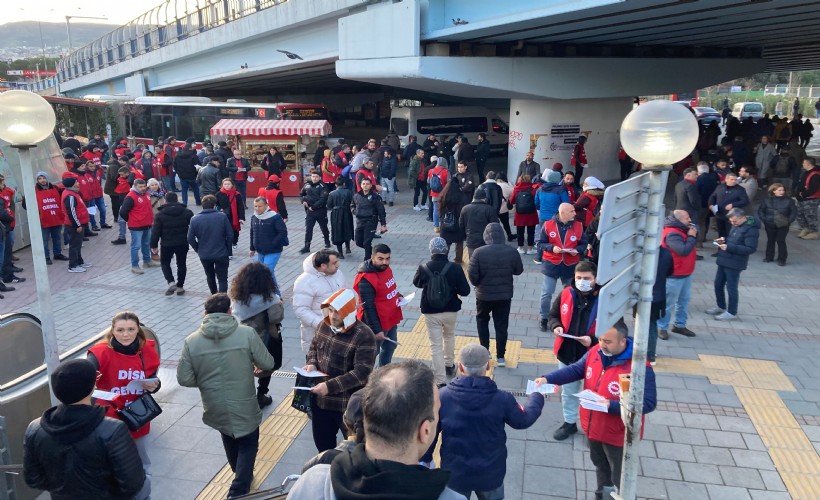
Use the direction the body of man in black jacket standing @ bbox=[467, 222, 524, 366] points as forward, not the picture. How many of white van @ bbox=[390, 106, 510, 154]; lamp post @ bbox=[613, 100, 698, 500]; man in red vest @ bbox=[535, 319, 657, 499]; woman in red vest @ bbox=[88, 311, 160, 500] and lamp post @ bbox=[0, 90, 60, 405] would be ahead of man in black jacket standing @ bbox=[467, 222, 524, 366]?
1

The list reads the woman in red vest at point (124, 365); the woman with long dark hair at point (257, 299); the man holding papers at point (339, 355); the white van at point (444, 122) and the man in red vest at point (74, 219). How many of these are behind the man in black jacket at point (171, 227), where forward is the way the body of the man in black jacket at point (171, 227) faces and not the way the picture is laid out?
3

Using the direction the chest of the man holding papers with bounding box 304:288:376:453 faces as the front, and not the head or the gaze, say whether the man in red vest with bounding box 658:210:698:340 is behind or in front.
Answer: behind

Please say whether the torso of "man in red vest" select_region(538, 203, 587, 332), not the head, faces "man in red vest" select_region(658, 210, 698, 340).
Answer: no

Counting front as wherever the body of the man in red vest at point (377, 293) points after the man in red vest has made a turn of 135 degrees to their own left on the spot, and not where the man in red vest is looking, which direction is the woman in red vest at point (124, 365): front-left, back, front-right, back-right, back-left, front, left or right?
back-left

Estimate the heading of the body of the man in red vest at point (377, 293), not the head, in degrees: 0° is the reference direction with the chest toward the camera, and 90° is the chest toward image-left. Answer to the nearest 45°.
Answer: approximately 315°

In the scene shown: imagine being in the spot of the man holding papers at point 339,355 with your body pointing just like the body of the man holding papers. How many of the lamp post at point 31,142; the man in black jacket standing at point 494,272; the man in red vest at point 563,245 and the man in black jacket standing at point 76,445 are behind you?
2

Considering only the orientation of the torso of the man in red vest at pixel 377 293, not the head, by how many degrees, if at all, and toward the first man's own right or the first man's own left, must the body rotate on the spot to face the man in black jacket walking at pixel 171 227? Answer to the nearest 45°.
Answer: approximately 180°

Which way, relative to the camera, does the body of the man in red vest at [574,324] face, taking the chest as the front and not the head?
toward the camera

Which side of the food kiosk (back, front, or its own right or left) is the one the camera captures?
front

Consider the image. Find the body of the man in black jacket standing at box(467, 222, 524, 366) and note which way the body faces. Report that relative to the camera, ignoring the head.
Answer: away from the camera

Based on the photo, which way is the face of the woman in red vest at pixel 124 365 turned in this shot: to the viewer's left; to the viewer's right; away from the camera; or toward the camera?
toward the camera

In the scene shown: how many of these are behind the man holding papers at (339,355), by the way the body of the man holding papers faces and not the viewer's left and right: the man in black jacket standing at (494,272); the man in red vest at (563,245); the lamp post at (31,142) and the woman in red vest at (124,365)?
2

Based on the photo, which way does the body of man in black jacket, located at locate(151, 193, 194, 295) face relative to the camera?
away from the camera

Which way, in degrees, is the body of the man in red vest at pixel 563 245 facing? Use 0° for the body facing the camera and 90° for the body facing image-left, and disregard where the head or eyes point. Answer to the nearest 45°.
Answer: approximately 0°

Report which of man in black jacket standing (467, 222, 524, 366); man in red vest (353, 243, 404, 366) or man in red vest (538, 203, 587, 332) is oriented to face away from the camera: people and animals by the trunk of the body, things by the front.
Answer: the man in black jacket standing

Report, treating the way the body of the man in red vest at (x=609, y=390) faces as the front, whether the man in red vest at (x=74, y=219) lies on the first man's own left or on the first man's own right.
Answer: on the first man's own right

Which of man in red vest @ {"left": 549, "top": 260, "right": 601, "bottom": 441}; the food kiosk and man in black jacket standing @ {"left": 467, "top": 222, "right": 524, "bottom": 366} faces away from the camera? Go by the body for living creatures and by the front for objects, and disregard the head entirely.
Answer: the man in black jacket standing

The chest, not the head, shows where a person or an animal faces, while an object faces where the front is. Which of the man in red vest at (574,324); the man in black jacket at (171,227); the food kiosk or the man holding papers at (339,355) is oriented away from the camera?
the man in black jacket

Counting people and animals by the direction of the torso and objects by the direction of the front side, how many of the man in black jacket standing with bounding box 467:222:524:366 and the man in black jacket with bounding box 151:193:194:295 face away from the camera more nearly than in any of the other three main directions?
2

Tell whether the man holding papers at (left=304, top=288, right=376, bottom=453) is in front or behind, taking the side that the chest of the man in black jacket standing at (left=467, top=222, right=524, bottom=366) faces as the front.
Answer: behind

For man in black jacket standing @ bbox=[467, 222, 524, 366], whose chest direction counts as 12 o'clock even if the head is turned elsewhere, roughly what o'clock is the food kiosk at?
The food kiosk is roughly at 11 o'clock from the man in black jacket standing.

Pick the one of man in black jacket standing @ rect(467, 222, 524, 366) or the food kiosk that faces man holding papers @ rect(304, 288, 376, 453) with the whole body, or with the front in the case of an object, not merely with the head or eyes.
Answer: the food kiosk
